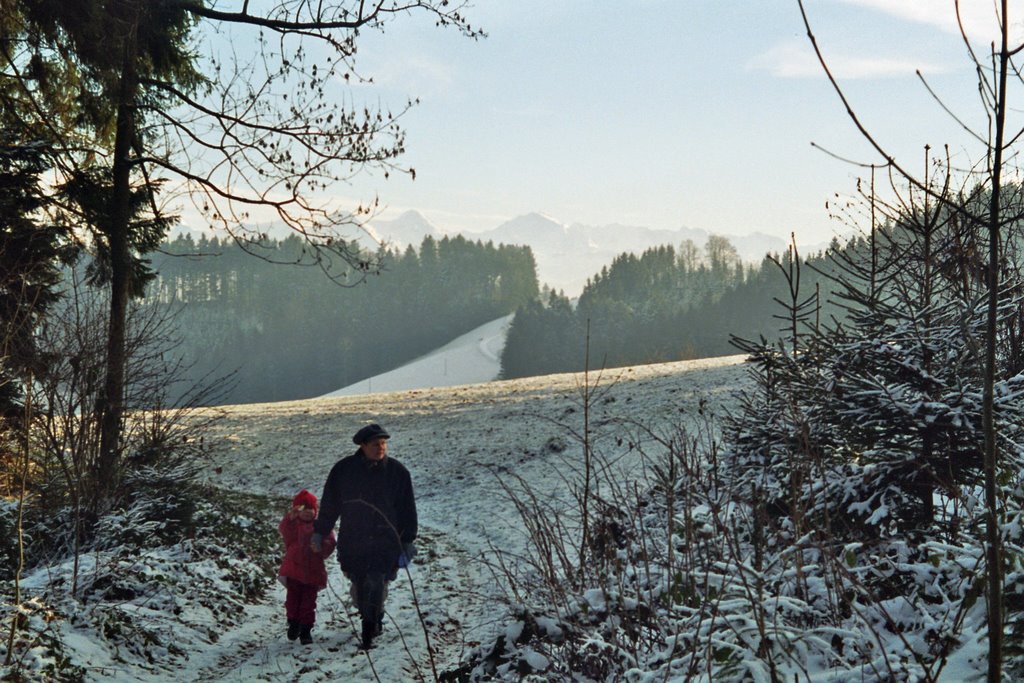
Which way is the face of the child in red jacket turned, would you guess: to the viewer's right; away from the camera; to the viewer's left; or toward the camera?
toward the camera

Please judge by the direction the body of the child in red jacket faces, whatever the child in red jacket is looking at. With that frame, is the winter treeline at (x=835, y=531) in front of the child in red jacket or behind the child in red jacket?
in front

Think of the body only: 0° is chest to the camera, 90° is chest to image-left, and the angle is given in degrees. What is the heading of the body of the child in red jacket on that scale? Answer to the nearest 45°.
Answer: approximately 0°

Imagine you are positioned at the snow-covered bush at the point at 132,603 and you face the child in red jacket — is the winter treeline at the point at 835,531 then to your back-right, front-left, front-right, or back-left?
front-right

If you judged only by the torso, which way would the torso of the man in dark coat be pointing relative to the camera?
toward the camera

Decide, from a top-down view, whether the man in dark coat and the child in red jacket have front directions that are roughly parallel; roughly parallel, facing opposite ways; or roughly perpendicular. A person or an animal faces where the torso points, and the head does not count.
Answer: roughly parallel

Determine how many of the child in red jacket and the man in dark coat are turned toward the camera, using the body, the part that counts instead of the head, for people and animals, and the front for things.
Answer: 2

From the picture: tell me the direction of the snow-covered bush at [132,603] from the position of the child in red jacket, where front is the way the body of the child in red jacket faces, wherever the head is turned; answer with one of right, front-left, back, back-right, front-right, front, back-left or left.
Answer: right
